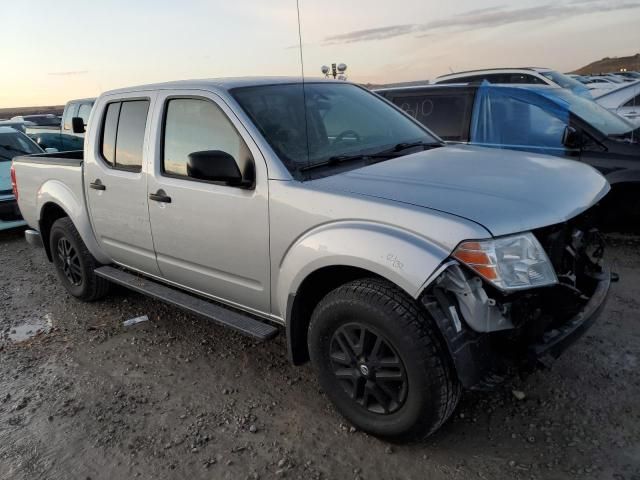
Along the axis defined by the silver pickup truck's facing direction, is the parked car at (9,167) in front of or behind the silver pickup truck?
behind

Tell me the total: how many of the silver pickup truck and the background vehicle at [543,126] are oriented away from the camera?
0

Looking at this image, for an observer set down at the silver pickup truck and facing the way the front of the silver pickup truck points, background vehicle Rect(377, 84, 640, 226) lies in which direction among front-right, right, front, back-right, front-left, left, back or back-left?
left

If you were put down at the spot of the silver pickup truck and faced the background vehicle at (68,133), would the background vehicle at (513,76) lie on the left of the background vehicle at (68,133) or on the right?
right

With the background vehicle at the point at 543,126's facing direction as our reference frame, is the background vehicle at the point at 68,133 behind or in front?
behind

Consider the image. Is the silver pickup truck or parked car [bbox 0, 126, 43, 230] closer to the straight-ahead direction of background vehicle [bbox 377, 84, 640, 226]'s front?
the silver pickup truck

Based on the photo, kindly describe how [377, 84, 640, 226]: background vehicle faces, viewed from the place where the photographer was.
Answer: facing the viewer and to the right of the viewer

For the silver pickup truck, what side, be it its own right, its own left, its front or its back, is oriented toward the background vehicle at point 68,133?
back

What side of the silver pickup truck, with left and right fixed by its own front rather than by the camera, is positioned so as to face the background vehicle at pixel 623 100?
left
